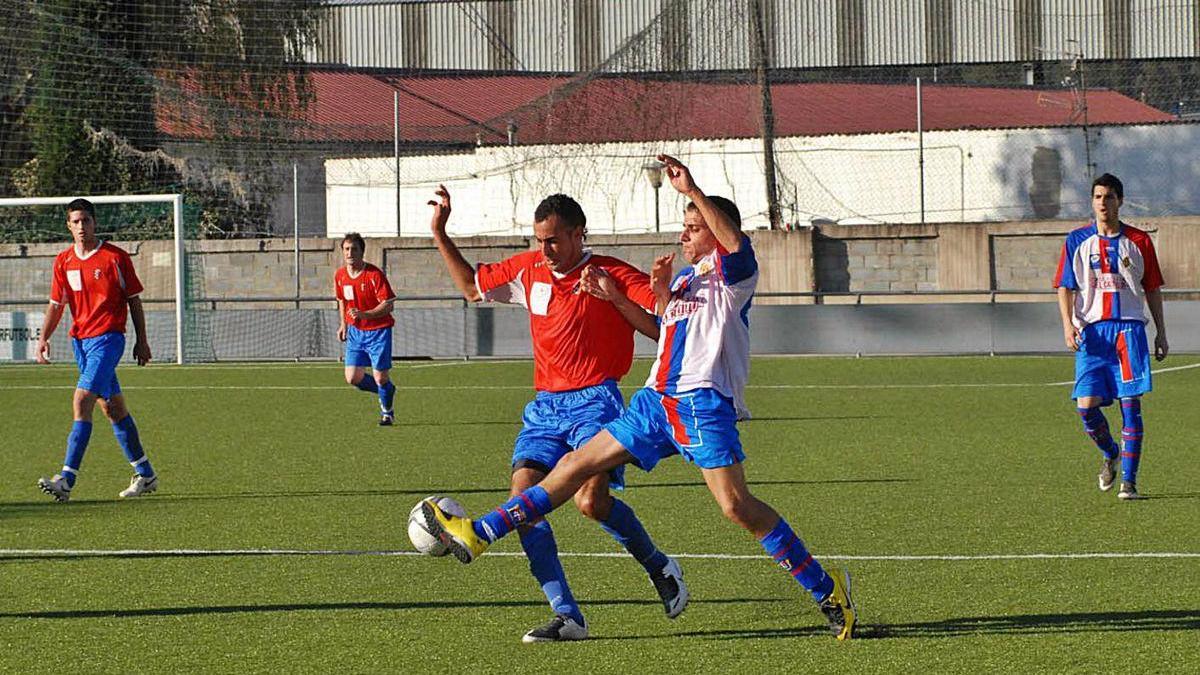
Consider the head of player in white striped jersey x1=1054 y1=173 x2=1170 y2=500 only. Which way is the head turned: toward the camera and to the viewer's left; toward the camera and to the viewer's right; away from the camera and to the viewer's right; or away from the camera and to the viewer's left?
toward the camera and to the viewer's left

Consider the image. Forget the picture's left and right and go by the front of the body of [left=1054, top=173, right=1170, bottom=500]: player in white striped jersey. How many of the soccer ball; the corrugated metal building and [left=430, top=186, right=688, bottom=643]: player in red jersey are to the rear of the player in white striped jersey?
1

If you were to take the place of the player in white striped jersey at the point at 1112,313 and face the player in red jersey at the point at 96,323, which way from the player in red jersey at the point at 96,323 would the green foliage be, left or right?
right

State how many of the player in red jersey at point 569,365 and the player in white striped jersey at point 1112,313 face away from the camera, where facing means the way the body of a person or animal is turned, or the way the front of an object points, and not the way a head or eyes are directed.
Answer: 0

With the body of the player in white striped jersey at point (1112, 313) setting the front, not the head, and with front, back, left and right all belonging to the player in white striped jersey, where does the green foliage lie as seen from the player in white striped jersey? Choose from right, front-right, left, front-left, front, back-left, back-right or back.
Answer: back-right

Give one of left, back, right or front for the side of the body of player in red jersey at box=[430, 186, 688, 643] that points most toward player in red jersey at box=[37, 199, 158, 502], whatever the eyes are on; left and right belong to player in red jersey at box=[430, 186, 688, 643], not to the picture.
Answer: right

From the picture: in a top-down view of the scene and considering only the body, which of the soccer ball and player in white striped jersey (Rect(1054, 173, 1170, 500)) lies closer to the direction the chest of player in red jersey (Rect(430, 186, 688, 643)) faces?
the soccer ball

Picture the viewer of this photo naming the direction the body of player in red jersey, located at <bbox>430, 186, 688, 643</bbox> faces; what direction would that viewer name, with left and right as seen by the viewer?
facing the viewer and to the left of the viewer

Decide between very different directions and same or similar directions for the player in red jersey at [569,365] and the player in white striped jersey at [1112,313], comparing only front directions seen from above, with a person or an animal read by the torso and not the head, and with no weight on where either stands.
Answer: same or similar directions

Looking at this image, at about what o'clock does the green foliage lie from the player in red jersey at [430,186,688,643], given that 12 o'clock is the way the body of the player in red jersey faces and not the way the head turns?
The green foliage is roughly at 4 o'clock from the player in red jersey.

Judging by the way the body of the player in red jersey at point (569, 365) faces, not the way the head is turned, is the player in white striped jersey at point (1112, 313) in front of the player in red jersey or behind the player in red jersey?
behind

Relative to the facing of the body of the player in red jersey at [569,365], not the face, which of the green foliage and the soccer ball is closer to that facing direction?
the soccer ball

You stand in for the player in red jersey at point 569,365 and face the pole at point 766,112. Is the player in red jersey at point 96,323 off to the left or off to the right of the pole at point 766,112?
left

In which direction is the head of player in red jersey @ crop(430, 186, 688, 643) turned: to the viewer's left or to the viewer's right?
to the viewer's left

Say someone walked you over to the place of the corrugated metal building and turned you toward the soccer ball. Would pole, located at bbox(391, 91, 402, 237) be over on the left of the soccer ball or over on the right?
right

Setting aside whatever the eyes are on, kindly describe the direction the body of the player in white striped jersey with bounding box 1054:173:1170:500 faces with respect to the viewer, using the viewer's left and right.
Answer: facing the viewer

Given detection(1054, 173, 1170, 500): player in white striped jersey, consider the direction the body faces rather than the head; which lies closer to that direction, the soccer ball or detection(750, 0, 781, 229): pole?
the soccer ball
